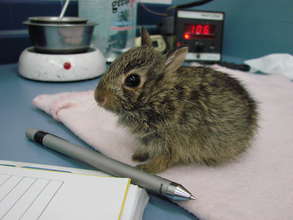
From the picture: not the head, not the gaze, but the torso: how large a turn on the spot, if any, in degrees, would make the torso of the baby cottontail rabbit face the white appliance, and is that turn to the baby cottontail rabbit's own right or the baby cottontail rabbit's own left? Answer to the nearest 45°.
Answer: approximately 45° to the baby cottontail rabbit's own right

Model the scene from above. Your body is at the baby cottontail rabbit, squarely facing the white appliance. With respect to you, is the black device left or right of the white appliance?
right

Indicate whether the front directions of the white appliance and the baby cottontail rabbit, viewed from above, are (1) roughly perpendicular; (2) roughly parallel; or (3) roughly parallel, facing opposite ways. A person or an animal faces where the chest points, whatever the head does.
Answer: roughly perpendicular

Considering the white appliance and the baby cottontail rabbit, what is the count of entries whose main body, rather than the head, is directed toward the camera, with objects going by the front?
1

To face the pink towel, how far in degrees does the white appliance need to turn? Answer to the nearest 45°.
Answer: approximately 45° to its left

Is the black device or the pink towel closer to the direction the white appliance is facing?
the pink towel

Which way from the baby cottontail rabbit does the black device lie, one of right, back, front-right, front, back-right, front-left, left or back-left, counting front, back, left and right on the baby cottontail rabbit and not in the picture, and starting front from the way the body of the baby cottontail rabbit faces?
right

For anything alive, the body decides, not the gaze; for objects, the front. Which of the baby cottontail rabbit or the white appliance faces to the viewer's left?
the baby cottontail rabbit

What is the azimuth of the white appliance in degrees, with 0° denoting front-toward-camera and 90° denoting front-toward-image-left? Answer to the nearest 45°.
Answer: approximately 0°

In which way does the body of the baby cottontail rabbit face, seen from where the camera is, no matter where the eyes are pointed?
to the viewer's left

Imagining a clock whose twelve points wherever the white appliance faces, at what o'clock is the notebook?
The notebook is roughly at 12 o'clock from the white appliance.
